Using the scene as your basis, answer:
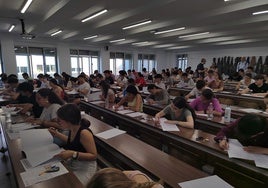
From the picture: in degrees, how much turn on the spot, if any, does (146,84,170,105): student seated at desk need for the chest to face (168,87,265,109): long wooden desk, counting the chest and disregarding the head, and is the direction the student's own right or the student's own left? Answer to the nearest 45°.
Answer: approximately 180°

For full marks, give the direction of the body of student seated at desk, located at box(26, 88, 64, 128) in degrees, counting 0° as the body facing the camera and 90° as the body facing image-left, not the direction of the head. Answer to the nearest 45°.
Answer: approximately 90°

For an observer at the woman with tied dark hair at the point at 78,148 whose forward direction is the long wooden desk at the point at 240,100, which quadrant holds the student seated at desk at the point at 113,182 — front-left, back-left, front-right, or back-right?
back-right

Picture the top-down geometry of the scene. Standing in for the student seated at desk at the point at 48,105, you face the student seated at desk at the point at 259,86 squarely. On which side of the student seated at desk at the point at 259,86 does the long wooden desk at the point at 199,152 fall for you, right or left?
right
